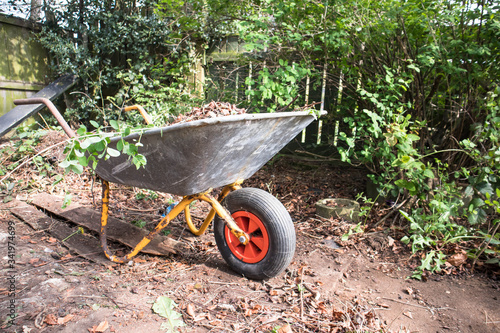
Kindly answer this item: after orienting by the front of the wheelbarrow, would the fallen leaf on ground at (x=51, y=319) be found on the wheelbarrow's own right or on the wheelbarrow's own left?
on the wheelbarrow's own right

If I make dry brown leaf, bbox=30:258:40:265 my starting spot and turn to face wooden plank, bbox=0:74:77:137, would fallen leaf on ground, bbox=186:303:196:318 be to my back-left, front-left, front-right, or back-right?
back-right

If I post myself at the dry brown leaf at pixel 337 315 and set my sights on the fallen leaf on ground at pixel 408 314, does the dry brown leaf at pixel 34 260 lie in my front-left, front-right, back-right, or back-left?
back-left

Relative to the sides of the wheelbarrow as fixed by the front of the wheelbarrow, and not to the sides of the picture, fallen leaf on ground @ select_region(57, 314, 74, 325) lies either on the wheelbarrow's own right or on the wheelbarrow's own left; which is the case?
on the wheelbarrow's own right

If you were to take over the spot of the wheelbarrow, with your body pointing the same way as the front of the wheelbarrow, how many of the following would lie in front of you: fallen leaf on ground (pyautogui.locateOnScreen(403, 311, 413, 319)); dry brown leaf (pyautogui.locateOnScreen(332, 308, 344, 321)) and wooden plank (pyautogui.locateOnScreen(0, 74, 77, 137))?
2

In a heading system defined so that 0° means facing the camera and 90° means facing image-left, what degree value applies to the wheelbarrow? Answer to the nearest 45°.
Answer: approximately 315°

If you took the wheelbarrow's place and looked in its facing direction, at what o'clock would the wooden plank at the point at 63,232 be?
The wooden plank is roughly at 6 o'clock from the wheelbarrow.

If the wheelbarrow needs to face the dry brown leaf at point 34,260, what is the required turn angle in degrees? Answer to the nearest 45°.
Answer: approximately 180°

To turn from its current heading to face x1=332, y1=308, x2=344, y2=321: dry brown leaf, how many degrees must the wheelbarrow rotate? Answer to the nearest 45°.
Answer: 0° — it already faces it
